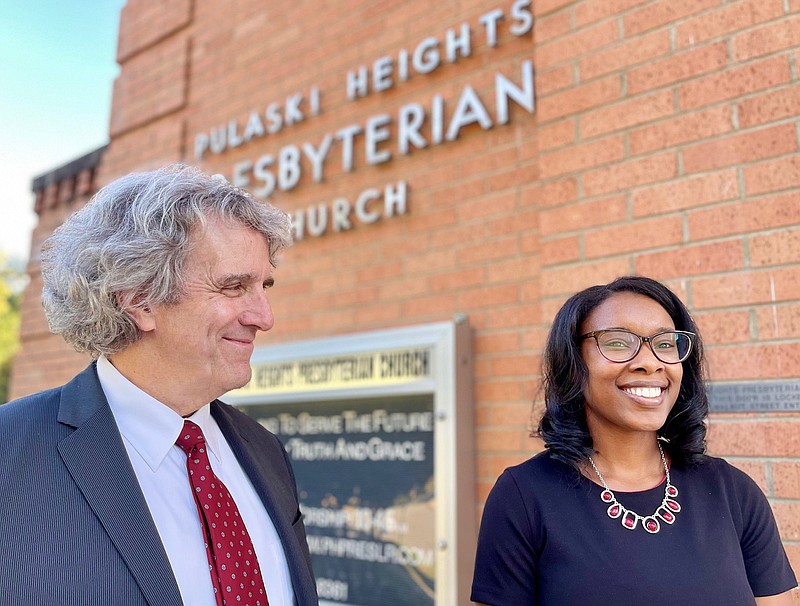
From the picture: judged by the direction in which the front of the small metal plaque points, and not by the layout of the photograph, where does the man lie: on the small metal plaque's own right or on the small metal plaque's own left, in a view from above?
on the small metal plaque's own right

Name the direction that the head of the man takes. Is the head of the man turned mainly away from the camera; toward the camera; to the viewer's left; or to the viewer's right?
to the viewer's right

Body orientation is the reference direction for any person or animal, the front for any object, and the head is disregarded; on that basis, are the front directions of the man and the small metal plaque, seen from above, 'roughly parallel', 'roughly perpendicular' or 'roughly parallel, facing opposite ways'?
roughly perpendicular

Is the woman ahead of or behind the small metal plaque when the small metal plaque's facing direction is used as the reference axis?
ahead

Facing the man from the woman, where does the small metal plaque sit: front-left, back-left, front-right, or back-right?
back-right

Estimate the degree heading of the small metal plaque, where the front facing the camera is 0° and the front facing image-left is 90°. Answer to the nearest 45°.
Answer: approximately 0°

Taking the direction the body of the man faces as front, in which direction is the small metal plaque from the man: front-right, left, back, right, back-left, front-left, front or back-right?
front-left

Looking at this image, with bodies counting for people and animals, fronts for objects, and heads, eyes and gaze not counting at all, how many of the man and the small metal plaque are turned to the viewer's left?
0

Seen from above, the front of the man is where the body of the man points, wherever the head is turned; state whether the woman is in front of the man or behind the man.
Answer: in front
